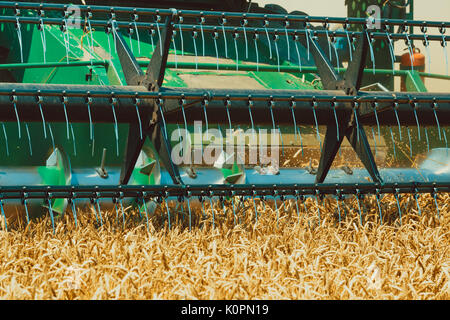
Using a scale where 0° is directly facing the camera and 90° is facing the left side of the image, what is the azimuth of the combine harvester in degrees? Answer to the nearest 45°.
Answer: approximately 0°
